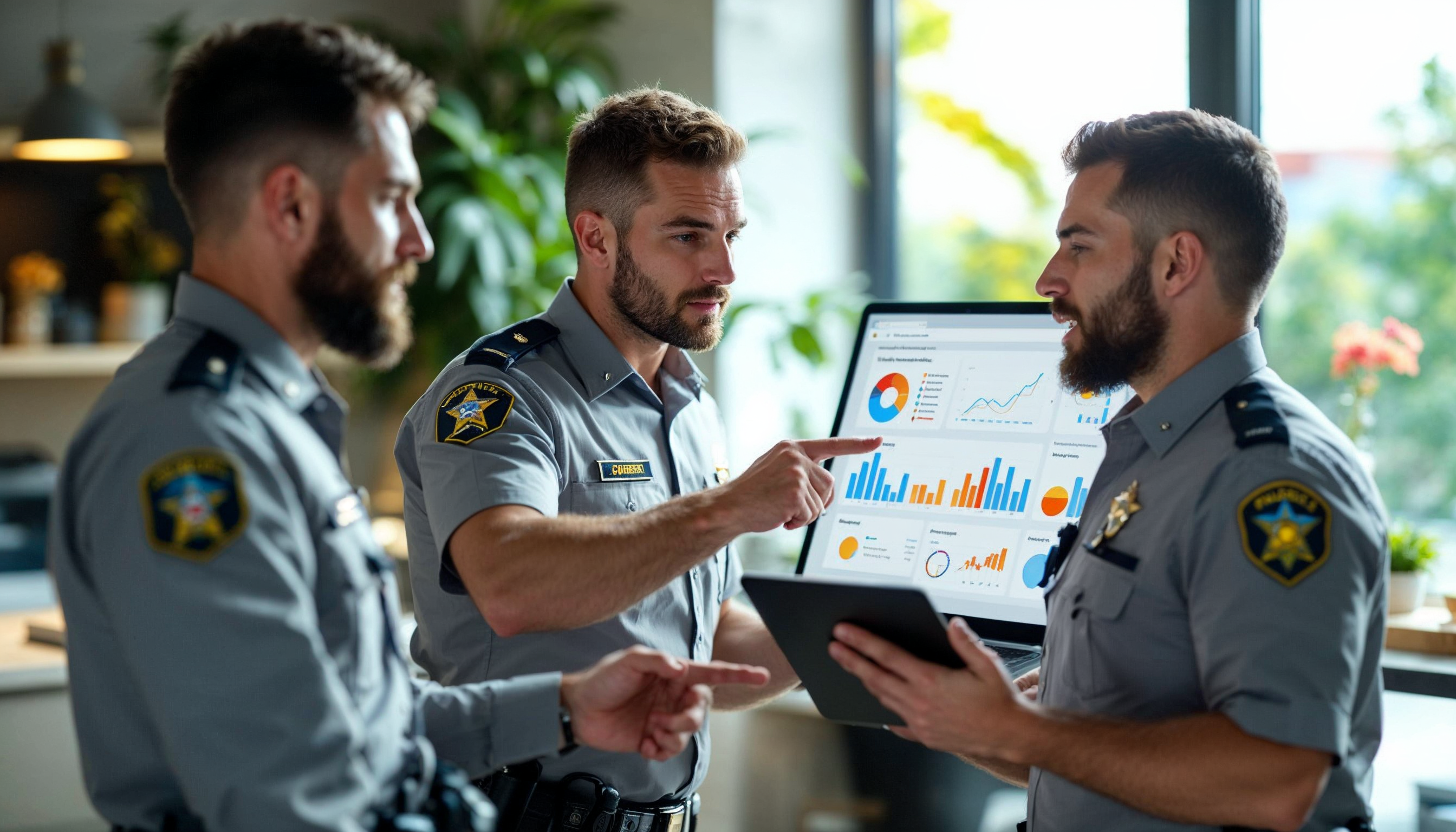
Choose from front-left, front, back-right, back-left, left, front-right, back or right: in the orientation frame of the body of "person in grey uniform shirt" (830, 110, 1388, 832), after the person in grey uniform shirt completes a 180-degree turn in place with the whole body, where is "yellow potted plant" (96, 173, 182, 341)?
back-left

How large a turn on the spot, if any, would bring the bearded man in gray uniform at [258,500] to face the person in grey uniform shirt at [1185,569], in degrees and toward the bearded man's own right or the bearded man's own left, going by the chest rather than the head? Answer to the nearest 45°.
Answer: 0° — they already face them

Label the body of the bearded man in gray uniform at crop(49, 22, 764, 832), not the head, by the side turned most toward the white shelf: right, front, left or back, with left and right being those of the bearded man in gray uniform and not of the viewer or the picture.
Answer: left

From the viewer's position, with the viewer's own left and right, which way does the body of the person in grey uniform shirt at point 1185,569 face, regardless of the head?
facing to the left of the viewer

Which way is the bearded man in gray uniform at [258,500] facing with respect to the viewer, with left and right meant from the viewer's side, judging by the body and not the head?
facing to the right of the viewer

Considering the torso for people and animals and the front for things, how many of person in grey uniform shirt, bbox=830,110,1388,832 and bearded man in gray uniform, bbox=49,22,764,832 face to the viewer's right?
1

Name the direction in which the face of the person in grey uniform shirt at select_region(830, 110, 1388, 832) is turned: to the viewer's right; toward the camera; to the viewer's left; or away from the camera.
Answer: to the viewer's left

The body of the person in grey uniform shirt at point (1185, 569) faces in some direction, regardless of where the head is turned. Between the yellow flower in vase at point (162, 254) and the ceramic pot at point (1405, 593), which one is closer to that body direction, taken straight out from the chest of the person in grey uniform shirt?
the yellow flower in vase

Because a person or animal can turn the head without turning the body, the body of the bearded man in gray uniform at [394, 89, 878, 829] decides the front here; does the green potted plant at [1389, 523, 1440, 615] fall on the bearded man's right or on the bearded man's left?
on the bearded man's left

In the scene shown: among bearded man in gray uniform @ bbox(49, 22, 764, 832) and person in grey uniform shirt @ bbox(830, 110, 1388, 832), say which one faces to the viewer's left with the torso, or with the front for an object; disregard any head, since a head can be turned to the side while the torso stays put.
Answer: the person in grey uniform shirt

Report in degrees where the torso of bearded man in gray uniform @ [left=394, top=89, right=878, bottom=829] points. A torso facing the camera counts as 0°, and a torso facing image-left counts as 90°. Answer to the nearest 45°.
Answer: approximately 315°

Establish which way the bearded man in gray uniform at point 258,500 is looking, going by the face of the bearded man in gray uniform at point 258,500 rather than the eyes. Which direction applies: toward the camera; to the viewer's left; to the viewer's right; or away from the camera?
to the viewer's right
